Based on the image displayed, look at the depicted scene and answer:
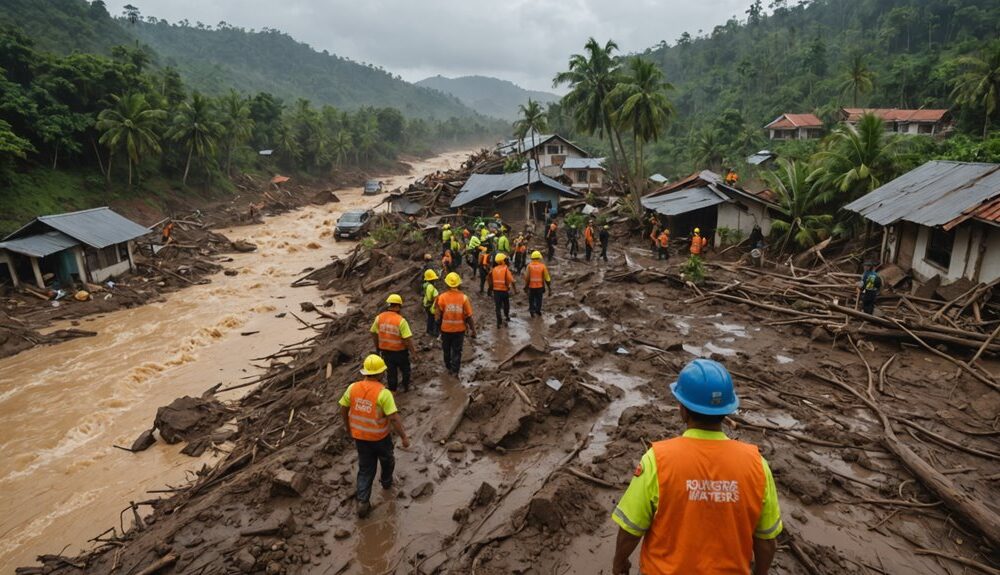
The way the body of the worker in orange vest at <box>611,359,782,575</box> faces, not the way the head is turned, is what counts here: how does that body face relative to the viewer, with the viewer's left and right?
facing away from the viewer

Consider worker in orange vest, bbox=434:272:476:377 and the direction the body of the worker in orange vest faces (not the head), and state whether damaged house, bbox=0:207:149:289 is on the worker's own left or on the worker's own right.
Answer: on the worker's own left

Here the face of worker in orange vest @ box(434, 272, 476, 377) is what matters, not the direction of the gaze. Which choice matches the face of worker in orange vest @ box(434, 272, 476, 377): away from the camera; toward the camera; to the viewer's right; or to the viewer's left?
away from the camera

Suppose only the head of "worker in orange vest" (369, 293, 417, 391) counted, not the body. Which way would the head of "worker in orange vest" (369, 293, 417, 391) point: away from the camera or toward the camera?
away from the camera

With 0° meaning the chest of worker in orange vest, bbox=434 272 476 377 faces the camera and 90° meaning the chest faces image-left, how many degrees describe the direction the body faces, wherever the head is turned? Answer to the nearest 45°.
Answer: approximately 180°

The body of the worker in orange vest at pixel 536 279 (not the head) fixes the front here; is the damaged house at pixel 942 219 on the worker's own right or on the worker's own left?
on the worker's own right

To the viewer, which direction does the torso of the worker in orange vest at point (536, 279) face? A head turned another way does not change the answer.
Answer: away from the camera

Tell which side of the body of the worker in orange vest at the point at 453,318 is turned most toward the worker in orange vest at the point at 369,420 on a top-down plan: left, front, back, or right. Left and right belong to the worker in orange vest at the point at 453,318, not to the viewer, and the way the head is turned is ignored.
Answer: back
